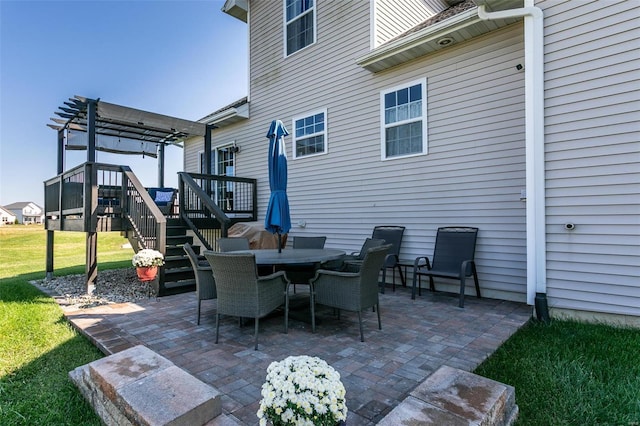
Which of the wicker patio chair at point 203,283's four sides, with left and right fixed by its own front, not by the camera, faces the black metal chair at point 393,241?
front

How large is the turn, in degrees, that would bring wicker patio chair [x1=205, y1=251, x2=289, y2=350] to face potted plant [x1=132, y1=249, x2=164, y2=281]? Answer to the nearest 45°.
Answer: approximately 90° to its left

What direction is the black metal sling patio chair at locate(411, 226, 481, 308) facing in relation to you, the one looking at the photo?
facing the viewer and to the left of the viewer

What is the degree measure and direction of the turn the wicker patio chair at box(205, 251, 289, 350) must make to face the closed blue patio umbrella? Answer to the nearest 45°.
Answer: approximately 45° to its left

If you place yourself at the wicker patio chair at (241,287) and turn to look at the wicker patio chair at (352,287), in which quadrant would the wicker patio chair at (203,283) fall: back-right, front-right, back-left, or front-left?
back-left

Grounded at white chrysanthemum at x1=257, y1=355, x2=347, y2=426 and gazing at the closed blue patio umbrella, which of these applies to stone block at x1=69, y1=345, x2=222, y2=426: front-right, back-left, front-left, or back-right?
front-left

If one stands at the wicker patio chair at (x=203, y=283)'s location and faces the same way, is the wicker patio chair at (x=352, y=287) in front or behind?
in front

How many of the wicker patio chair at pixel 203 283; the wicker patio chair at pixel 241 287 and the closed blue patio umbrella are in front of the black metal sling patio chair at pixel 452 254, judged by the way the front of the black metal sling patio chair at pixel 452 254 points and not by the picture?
3

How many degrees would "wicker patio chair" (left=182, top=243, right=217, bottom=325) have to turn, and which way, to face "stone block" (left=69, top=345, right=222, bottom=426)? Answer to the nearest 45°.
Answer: approximately 90° to its right

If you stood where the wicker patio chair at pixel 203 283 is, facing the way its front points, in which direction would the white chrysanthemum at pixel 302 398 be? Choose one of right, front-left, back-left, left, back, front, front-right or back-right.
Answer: right

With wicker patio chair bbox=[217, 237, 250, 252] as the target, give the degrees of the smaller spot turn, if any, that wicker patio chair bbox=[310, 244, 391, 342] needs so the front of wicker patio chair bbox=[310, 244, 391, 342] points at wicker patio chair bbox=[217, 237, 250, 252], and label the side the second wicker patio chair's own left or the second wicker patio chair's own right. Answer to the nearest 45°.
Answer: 0° — it already faces it

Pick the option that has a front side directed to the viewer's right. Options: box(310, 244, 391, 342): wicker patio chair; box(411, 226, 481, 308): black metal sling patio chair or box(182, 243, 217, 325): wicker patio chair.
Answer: box(182, 243, 217, 325): wicker patio chair

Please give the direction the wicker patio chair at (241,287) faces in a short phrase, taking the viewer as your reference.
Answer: facing away from the viewer and to the right of the viewer

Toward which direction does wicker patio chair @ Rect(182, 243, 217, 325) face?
to the viewer's right

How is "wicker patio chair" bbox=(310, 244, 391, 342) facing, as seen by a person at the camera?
facing away from the viewer and to the left of the viewer

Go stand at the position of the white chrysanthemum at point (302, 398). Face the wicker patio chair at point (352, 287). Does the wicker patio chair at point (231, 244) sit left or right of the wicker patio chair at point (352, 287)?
left

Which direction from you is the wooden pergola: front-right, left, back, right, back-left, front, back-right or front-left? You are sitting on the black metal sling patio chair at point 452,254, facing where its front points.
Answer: front-right

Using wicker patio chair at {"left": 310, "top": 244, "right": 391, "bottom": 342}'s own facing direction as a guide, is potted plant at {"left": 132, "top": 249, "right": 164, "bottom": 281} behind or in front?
in front
